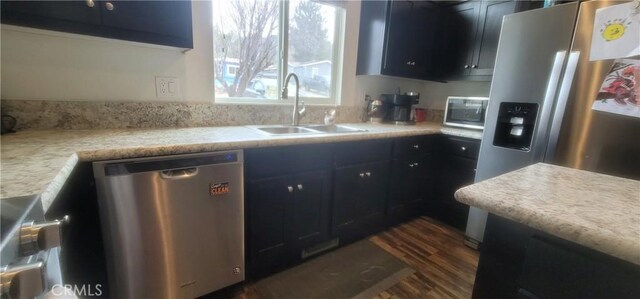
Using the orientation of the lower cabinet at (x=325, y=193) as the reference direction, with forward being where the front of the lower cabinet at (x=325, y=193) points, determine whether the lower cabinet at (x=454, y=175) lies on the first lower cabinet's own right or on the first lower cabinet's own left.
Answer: on the first lower cabinet's own left

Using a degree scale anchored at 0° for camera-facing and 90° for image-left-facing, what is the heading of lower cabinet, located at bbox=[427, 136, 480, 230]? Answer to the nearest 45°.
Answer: approximately 45°

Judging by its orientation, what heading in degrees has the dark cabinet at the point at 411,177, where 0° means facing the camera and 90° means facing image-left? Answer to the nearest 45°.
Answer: approximately 315°

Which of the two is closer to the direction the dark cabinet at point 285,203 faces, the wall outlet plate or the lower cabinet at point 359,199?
the lower cabinet
